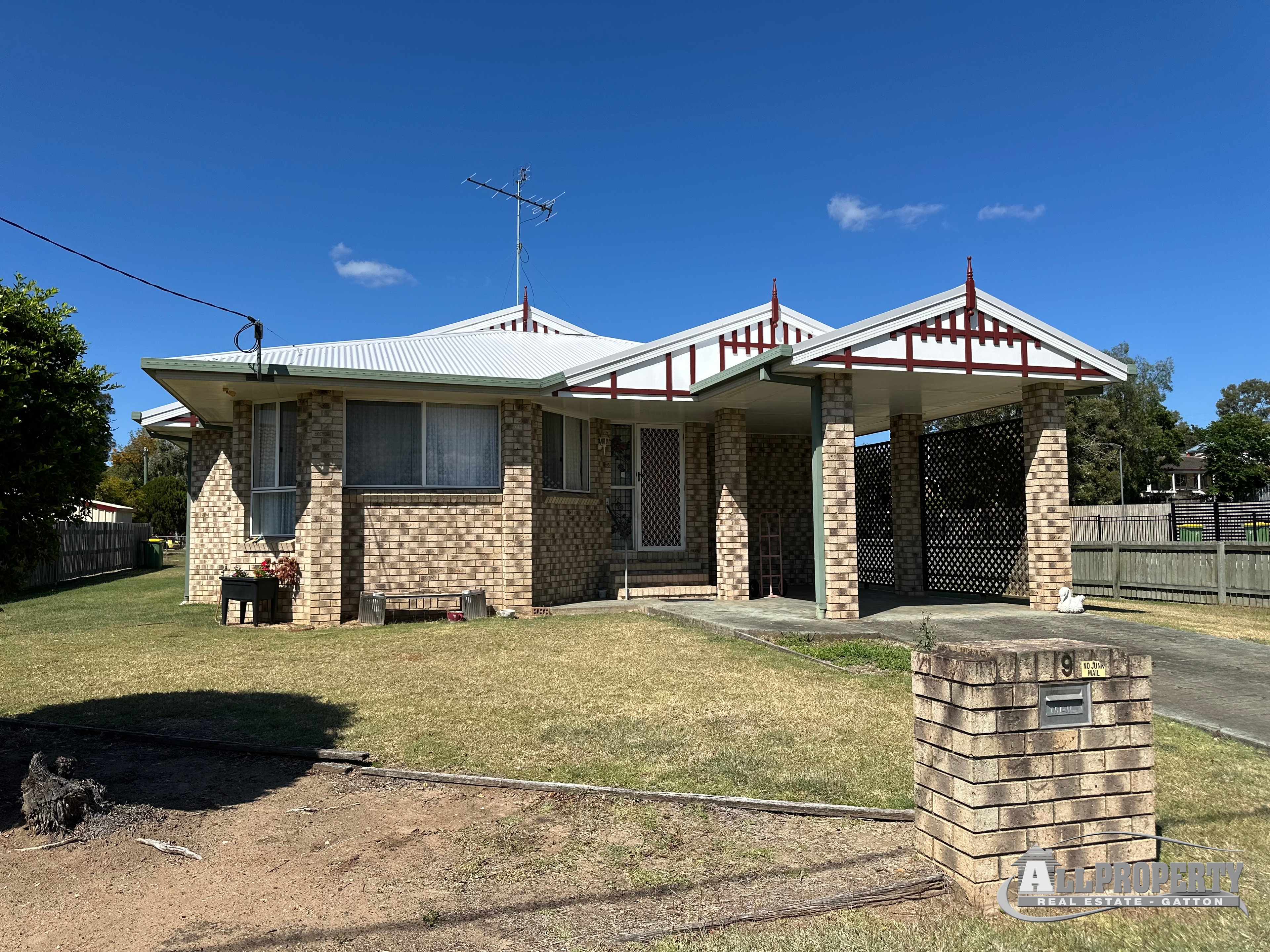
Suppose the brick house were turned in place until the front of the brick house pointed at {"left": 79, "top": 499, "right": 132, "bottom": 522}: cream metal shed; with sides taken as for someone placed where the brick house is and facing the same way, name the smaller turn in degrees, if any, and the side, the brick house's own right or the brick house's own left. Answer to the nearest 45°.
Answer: approximately 135° to the brick house's own right

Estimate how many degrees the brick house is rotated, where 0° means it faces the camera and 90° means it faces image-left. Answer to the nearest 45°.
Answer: approximately 0°

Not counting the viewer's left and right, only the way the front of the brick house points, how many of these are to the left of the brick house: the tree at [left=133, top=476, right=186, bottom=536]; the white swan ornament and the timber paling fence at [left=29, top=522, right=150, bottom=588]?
1

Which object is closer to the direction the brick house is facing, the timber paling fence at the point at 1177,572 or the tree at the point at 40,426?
the tree

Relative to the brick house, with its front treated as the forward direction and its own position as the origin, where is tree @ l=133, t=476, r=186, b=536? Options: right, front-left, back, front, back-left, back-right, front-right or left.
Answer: back-right

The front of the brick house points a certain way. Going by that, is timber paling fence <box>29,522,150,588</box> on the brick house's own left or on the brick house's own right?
on the brick house's own right

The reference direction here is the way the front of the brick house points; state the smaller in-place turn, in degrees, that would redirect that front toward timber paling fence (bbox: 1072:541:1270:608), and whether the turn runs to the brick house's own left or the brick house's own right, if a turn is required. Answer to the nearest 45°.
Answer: approximately 90° to the brick house's own left

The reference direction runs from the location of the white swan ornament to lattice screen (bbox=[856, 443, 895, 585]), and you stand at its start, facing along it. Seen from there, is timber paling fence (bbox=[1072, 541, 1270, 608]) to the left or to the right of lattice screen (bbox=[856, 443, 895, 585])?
right

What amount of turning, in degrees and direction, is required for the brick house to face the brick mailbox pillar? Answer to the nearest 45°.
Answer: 0° — it already faces it
